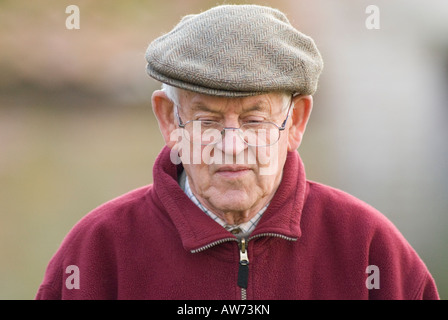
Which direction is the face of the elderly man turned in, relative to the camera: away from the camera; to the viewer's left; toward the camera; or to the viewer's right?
toward the camera

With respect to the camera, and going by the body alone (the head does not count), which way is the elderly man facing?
toward the camera
